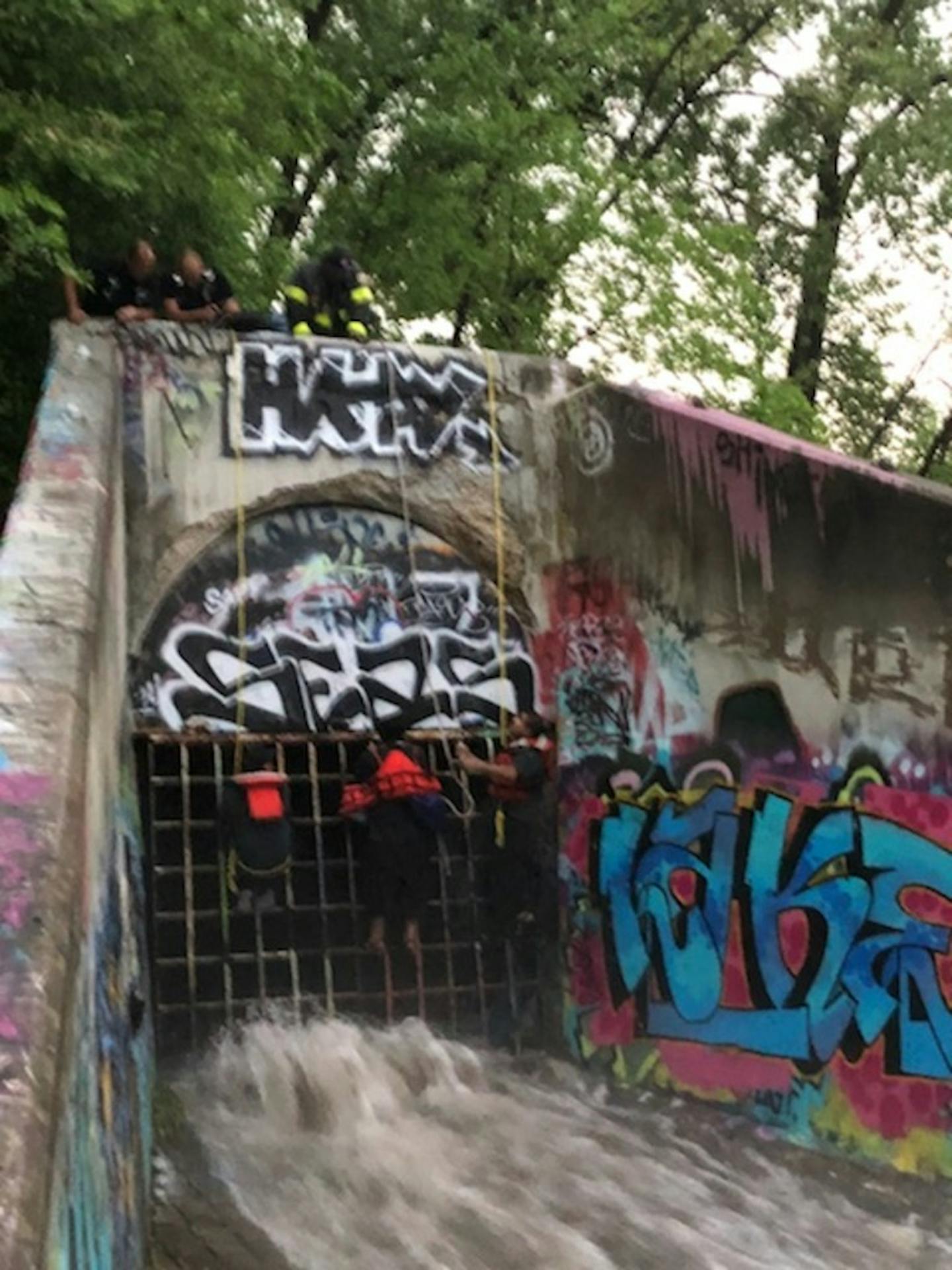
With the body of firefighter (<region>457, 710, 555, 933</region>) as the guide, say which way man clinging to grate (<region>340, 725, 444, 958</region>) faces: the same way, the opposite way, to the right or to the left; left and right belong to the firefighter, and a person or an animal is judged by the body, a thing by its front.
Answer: to the right

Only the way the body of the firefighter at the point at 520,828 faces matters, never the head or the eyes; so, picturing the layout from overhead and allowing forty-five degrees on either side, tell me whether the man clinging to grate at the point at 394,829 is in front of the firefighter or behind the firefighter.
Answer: in front

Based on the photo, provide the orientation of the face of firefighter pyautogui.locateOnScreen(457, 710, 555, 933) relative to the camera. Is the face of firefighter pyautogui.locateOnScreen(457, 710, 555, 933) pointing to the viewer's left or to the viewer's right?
to the viewer's left

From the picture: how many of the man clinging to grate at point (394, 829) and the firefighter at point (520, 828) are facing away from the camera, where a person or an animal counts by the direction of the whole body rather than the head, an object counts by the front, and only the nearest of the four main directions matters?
1

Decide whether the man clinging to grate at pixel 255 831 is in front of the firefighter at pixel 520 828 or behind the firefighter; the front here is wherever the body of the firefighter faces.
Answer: in front

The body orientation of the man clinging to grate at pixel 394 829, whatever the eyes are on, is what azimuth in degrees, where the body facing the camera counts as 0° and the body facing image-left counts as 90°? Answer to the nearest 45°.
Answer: approximately 180°

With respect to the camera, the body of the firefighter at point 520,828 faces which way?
to the viewer's left
